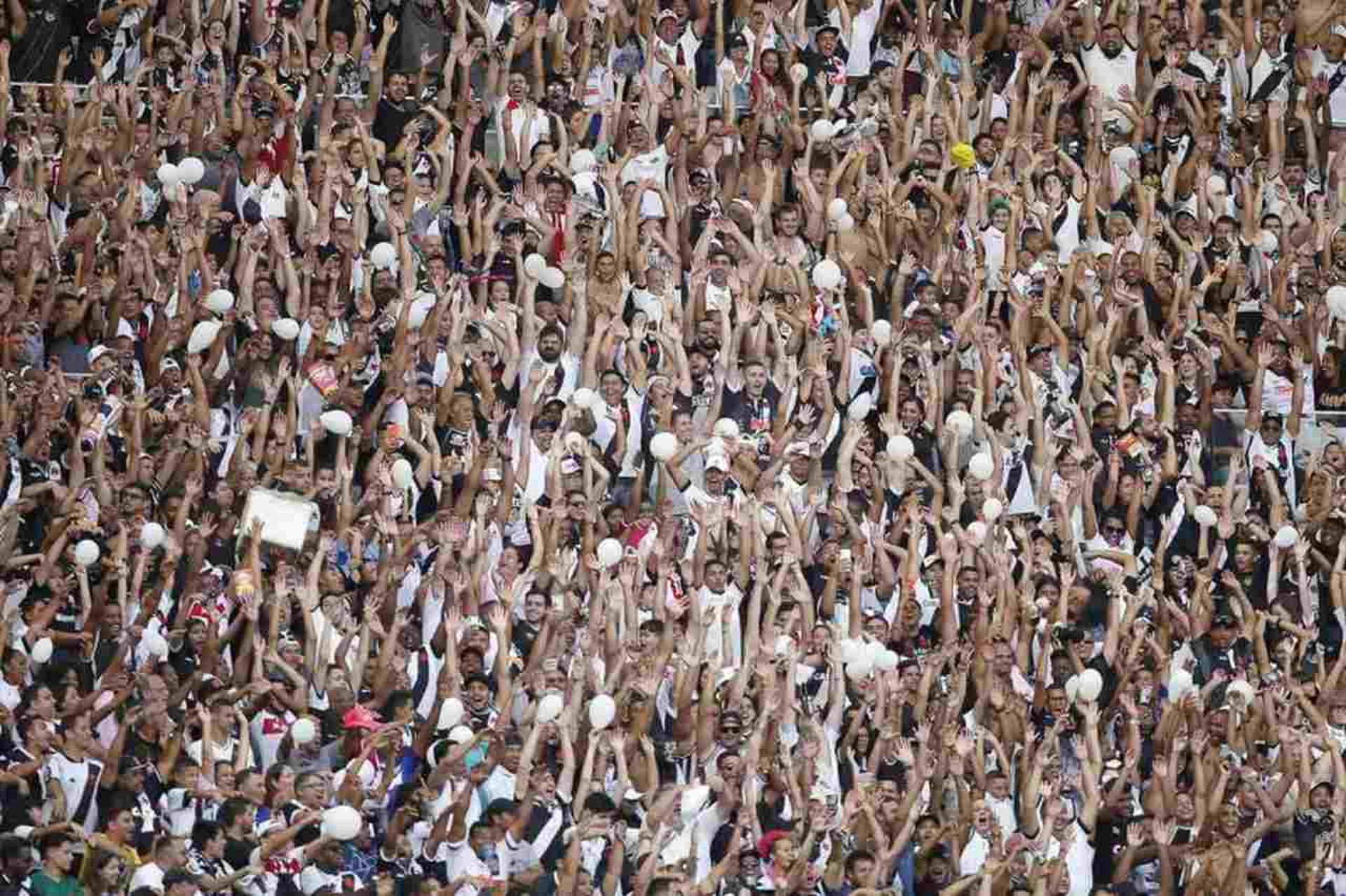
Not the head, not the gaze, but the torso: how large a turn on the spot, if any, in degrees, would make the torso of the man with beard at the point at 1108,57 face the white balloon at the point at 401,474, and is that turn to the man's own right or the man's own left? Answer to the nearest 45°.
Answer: approximately 45° to the man's own right

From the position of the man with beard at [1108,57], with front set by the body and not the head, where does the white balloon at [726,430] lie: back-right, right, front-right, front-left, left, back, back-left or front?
front-right

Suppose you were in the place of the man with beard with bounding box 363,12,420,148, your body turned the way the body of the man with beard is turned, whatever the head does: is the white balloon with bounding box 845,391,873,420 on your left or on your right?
on your left

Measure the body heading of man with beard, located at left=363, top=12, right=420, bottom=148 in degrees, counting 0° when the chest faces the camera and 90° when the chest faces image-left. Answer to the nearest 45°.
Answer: approximately 0°

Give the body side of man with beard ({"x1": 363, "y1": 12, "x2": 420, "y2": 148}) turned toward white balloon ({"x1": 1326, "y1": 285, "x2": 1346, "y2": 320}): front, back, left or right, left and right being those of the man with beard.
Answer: left

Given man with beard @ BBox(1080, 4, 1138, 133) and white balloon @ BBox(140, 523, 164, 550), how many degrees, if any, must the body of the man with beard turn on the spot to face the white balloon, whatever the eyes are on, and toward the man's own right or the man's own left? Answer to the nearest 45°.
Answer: approximately 45° to the man's own right

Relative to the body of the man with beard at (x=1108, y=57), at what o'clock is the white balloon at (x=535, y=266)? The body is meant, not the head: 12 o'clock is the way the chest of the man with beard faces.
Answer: The white balloon is roughly at 2 o'clock from the man with beard.

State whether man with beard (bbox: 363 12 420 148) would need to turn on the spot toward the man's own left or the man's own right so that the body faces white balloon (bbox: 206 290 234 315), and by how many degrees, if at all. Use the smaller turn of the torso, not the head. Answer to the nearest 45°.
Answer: approximately 45° to the man's own right

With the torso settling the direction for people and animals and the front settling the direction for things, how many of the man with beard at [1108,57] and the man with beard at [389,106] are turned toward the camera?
2

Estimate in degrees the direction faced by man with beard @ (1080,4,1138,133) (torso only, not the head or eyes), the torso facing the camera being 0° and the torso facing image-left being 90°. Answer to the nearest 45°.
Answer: approximately 0°
